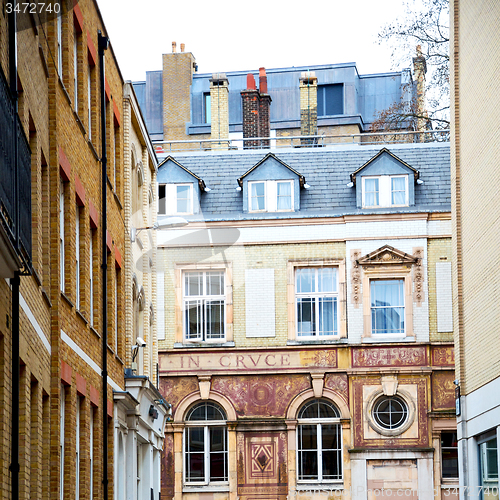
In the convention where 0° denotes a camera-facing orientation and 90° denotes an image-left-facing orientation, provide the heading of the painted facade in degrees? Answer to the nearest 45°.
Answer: approximately 0°

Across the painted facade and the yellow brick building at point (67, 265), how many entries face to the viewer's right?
1

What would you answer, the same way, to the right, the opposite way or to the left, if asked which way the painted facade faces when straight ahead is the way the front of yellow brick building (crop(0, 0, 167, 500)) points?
to the right

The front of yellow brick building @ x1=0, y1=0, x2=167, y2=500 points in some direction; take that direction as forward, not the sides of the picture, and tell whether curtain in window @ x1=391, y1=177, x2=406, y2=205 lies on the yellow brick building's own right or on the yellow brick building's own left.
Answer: on the yellow brick building's own left

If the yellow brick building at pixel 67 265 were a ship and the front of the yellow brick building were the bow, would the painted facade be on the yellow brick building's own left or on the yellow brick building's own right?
on the yellow brick building's own left

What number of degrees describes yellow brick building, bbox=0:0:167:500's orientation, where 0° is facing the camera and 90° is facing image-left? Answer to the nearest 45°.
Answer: approximately 270°

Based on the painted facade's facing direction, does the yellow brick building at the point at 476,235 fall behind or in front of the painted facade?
in front

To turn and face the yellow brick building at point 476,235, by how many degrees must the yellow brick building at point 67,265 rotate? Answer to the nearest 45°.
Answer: approximately 45° to its left
